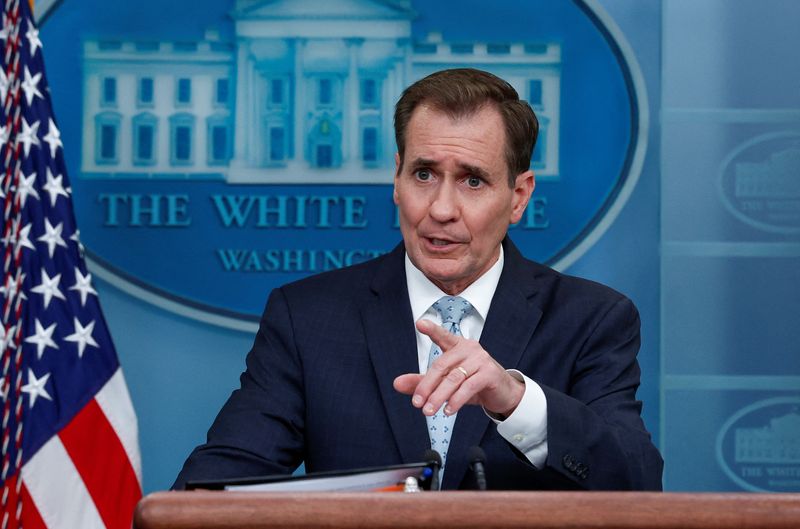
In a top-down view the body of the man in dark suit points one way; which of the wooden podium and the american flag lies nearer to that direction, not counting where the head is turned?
the wooden podium

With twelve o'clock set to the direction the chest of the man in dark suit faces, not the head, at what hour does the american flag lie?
The american flag is roughly at 4 o'clock from the man in dark suit.

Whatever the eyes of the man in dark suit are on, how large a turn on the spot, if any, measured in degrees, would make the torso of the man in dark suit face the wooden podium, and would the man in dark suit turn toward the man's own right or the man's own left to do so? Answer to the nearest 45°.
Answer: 0° — they already face it

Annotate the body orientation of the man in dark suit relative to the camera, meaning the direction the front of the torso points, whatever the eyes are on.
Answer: toward the camera

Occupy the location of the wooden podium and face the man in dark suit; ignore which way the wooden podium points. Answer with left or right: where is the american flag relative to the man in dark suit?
left

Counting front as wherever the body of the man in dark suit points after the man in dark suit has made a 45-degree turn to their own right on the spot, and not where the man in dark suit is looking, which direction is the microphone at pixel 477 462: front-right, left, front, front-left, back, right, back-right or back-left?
front-left

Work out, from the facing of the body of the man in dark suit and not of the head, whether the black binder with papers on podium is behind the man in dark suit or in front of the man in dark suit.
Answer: in front

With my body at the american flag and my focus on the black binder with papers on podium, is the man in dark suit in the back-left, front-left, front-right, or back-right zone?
front-left
